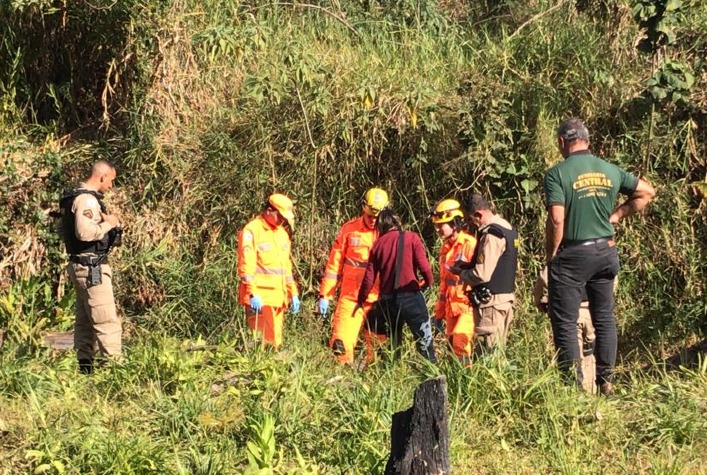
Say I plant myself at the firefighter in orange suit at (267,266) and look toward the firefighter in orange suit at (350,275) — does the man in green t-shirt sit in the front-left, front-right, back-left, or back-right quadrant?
front-right

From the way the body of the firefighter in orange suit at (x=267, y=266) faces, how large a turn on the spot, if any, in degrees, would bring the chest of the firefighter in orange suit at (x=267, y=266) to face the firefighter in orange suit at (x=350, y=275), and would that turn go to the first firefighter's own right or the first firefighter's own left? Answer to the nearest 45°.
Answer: approximately 45° to the first firefighter's own left

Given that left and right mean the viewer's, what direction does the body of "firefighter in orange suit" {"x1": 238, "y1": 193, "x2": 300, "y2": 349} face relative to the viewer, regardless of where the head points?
facing the viewer and to the right of the viewer

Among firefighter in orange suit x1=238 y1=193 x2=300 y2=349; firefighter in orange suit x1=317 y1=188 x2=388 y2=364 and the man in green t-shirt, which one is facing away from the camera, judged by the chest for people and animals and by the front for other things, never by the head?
the man in green t-shirt

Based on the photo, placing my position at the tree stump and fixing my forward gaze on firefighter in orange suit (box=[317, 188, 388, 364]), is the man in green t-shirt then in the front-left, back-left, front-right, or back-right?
front-right

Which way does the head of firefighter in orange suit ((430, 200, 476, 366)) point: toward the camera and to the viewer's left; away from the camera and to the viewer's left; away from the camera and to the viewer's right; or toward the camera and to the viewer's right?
toward the camera and to the viewer's left

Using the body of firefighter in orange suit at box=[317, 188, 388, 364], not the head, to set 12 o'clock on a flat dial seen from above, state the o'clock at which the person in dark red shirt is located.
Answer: The person in dark red shirt is roughly at 12 o'clock from the firefighter in orange suit.

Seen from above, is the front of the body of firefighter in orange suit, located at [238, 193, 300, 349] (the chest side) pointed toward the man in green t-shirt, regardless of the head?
yes

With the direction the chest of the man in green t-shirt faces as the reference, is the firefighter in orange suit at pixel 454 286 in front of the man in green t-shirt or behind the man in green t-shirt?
in front

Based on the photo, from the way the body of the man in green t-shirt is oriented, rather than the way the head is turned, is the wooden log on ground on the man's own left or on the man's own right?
on the man's own left
